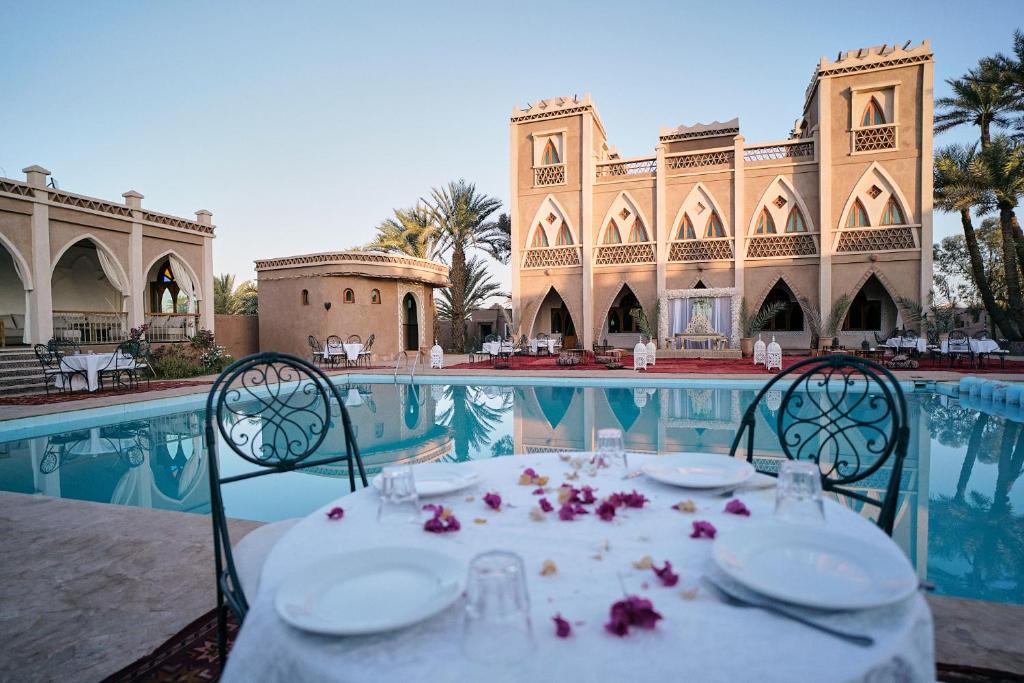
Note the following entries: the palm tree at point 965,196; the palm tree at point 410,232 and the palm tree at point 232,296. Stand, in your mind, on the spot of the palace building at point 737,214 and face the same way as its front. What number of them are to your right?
2

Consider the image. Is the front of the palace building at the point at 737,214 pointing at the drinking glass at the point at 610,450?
yes

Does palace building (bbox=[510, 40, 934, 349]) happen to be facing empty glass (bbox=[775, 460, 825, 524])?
yes

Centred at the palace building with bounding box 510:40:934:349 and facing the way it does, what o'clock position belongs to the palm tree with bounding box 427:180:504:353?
The palm tree is roughly at 3 o'clock from the palace building.

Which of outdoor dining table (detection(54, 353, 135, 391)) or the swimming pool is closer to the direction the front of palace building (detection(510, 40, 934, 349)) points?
the swimming pool

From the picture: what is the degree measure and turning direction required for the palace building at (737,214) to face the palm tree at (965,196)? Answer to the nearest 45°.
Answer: approximately 90° to its left

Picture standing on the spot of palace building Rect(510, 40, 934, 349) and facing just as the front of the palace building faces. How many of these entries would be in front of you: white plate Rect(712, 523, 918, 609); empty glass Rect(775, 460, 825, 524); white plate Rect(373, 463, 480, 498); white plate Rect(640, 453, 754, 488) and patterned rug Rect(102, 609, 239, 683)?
5

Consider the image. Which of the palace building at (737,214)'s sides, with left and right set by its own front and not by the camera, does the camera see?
front

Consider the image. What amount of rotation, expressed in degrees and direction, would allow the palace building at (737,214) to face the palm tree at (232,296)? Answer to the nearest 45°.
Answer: approximately 90° to its right

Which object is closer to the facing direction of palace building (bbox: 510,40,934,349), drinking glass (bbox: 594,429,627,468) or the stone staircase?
the drinking glass

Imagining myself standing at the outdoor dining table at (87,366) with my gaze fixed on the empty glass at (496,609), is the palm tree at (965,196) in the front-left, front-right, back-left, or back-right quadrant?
front-left

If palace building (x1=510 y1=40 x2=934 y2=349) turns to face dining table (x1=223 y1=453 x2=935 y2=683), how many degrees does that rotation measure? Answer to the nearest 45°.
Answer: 0° — it already faces it

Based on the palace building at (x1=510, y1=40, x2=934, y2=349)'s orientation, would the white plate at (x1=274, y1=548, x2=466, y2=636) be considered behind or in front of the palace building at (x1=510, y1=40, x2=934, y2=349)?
in front

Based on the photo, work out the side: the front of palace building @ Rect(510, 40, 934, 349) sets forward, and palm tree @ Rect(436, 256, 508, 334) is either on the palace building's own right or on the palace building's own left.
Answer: on the palace building's own right

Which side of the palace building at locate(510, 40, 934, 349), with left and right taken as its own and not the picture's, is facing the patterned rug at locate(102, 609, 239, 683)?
front

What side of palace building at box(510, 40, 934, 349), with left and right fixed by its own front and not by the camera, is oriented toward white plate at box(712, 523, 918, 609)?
front

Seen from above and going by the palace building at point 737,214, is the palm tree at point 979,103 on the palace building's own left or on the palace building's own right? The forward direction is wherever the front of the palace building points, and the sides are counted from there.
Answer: on the palace building's own left

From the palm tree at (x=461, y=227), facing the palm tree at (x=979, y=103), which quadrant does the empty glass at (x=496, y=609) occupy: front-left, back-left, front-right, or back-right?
front-right

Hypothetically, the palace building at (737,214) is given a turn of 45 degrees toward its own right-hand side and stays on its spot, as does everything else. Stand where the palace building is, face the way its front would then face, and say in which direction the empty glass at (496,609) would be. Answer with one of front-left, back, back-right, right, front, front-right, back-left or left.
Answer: front-left
